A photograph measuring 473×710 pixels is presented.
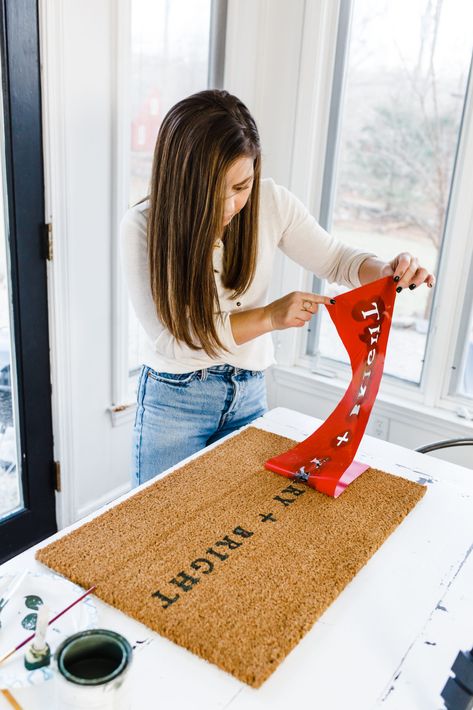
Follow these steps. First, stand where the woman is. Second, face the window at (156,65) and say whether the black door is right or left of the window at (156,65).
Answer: left

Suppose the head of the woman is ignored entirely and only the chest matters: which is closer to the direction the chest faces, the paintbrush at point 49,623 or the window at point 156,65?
the paintbrush

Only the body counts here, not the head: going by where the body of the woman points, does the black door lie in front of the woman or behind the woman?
behind

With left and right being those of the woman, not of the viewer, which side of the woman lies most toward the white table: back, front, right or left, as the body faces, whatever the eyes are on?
front

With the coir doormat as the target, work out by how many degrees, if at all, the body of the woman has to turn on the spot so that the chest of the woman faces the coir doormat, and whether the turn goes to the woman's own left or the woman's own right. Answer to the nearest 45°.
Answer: approximately 45° to the woman's own right

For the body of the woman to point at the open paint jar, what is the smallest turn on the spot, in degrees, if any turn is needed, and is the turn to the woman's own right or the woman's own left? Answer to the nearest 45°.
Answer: approximately 45° to the woman's own right

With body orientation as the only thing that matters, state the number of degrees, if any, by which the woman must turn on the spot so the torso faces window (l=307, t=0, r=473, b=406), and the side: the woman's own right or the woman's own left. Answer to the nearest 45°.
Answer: approximately 90° to the woman's own left

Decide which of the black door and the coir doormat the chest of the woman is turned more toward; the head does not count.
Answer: the coir doormat

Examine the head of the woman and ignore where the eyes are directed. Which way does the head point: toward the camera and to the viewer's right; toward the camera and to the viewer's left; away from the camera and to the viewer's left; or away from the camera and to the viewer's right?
toward the camera and to the viewer's right

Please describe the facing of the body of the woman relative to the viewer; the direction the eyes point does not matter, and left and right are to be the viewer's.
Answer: facing the viewer and to the right of the viewer

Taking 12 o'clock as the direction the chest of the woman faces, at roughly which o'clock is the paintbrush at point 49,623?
The paintbrush is roughly at 2 o'clock from the woman.
